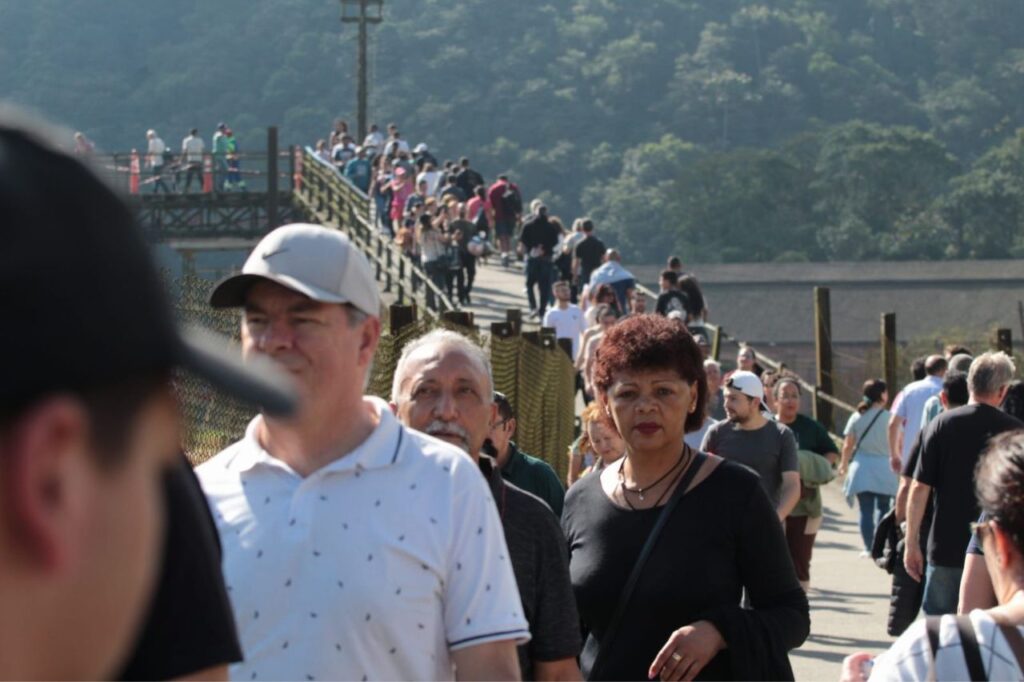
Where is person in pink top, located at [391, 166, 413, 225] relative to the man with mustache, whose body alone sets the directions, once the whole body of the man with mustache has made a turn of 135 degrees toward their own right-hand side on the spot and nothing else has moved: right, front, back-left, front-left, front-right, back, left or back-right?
front-right

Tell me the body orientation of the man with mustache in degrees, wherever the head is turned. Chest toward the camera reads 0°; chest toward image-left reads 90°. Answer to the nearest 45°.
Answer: approximately 0°

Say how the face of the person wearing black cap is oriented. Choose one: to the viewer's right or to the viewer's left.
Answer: to the viewer's right

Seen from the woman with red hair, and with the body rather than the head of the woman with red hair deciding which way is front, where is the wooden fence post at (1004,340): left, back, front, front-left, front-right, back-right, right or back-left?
back

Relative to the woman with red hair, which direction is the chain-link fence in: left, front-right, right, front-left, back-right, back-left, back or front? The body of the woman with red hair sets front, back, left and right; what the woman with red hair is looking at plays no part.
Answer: back

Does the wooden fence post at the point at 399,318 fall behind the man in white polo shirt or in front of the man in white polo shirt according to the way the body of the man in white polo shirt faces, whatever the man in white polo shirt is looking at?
behind

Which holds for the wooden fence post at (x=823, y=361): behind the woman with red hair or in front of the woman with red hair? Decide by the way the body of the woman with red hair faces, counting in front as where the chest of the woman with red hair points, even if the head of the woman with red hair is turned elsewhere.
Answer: behind

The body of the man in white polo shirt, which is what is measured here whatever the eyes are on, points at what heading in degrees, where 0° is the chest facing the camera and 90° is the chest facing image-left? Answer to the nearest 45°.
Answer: approximately 45°

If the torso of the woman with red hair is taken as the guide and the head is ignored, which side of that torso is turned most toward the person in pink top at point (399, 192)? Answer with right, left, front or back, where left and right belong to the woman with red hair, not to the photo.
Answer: back

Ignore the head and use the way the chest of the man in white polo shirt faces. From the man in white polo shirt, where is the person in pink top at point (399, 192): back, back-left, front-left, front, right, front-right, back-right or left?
back-right

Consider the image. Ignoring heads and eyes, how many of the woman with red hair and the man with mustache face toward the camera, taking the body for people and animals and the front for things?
2

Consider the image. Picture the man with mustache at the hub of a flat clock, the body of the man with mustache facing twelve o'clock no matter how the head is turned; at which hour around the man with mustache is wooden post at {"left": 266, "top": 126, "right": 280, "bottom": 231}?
The wooden post is roughly at 6 o'clock from the man with mustache.

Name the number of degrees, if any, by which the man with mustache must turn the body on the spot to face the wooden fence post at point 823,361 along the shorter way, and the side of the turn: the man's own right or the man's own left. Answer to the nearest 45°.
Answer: approximately 180°
